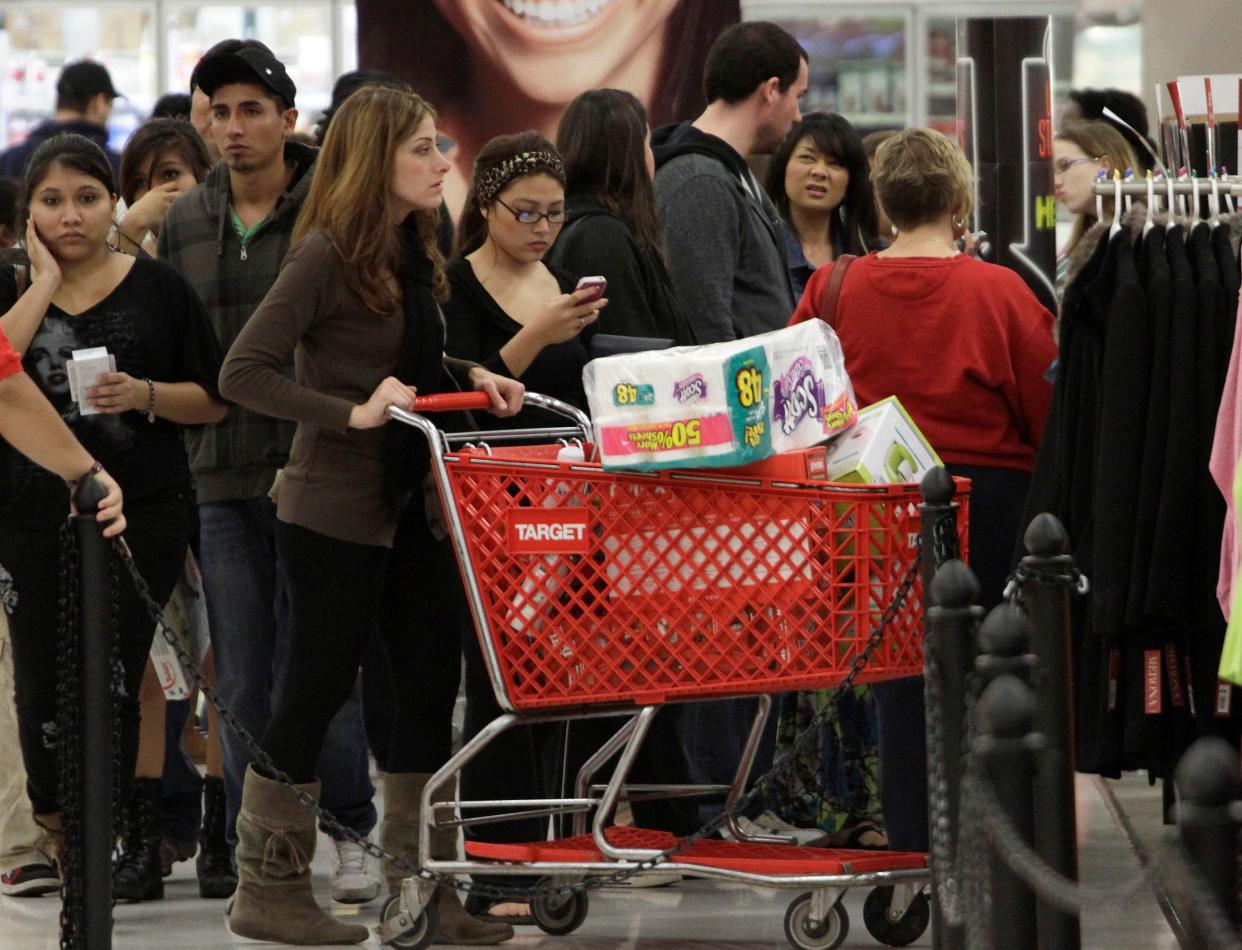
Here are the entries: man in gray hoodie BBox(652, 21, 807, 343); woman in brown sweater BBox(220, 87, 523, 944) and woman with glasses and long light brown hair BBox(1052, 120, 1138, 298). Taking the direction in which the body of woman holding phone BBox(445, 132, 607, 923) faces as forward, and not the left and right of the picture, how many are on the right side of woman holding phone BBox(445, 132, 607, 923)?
1

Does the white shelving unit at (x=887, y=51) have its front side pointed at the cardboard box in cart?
yes

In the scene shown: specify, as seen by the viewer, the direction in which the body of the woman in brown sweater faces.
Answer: to the viewer's right

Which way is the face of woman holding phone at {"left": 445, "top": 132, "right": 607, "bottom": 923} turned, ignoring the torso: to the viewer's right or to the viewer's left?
to the viewer's right

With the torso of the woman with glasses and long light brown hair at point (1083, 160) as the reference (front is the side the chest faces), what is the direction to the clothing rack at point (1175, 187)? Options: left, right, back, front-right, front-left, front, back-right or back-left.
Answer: left

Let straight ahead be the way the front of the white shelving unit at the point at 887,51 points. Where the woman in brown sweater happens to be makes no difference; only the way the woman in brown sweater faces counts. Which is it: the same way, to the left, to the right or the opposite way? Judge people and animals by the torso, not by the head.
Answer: to the left

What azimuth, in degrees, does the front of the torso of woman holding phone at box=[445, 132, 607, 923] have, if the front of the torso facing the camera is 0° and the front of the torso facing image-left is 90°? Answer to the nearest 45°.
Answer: approximately 315°

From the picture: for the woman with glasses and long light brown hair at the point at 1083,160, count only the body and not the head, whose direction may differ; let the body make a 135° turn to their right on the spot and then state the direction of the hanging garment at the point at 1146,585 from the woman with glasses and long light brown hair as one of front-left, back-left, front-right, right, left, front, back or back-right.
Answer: back-right
